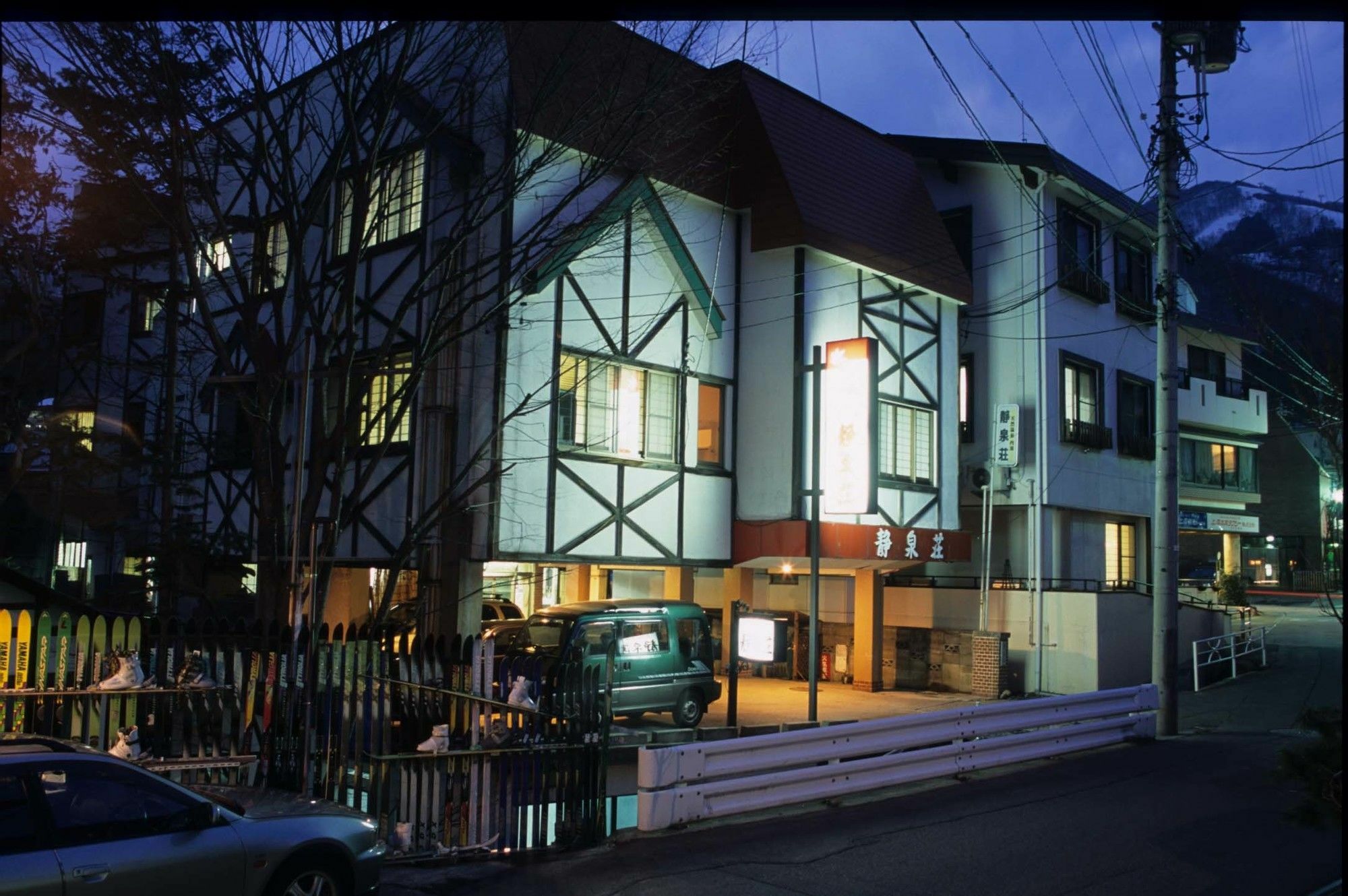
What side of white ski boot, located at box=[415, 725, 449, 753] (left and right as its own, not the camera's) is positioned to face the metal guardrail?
back

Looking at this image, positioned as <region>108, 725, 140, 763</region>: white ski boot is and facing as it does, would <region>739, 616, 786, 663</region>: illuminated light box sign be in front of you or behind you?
behind

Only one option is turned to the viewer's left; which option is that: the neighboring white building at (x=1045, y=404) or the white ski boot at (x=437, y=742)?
the white ski boot

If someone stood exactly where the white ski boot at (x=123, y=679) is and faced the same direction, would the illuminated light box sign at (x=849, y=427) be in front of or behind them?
behind

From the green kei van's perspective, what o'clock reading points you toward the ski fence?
The ski fence is roughly at 11 o'clock from the green kei van.

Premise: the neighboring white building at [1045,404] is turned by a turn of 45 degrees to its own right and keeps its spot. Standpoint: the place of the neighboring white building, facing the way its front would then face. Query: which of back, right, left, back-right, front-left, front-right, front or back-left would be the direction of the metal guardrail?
front

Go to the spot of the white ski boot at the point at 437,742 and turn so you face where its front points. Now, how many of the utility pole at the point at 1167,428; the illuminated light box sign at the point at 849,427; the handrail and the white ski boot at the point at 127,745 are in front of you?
1

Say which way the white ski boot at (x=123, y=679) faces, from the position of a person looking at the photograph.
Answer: facing to the left of the viewer

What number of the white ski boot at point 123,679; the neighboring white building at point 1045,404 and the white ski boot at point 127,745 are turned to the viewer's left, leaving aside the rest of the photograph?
2

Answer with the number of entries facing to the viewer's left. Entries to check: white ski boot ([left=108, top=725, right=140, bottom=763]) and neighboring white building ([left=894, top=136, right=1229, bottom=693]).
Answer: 1

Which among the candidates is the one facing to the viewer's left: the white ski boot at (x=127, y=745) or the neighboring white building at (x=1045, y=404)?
the white ski boot

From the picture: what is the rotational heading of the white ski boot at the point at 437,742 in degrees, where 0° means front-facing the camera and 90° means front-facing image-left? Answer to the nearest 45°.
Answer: approximately 90°

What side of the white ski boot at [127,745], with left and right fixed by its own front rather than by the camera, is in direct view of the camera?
left
